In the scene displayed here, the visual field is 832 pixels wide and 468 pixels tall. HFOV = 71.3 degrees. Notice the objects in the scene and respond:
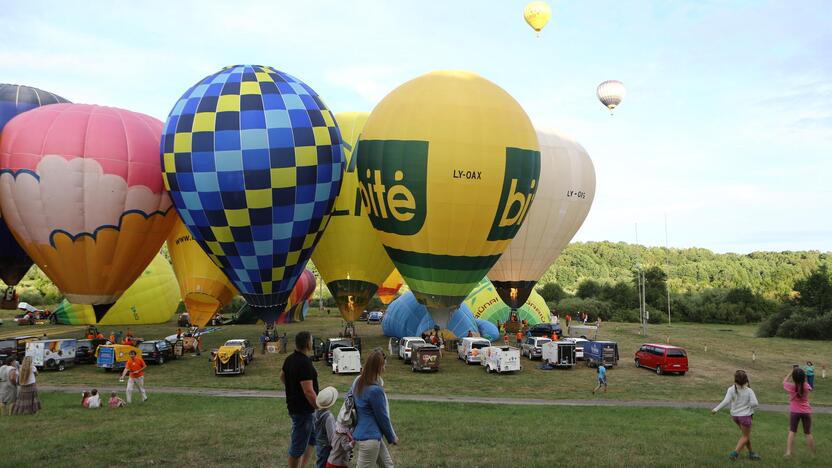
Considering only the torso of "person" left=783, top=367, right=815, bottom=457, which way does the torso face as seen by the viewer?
away from the camera

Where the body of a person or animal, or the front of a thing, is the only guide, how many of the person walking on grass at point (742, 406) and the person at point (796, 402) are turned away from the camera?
2

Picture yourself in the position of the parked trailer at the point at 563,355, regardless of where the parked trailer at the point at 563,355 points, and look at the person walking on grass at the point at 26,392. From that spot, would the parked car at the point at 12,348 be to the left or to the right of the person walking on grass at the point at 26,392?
right

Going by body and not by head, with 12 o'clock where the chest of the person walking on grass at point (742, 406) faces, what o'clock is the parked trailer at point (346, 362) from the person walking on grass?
The parked trailer is roughly at 10 o'clock from the person walking on grass.

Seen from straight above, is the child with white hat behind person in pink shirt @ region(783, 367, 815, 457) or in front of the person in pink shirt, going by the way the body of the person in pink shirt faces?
behind

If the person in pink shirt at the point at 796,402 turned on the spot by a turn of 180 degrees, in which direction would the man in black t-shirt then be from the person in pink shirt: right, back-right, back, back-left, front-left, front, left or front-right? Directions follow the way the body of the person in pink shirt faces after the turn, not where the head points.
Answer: front-right

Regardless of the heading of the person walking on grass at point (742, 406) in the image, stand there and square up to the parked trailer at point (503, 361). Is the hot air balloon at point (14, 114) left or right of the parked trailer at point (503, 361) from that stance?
left

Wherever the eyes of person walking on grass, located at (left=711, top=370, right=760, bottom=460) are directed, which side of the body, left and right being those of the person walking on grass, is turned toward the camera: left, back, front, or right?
back
